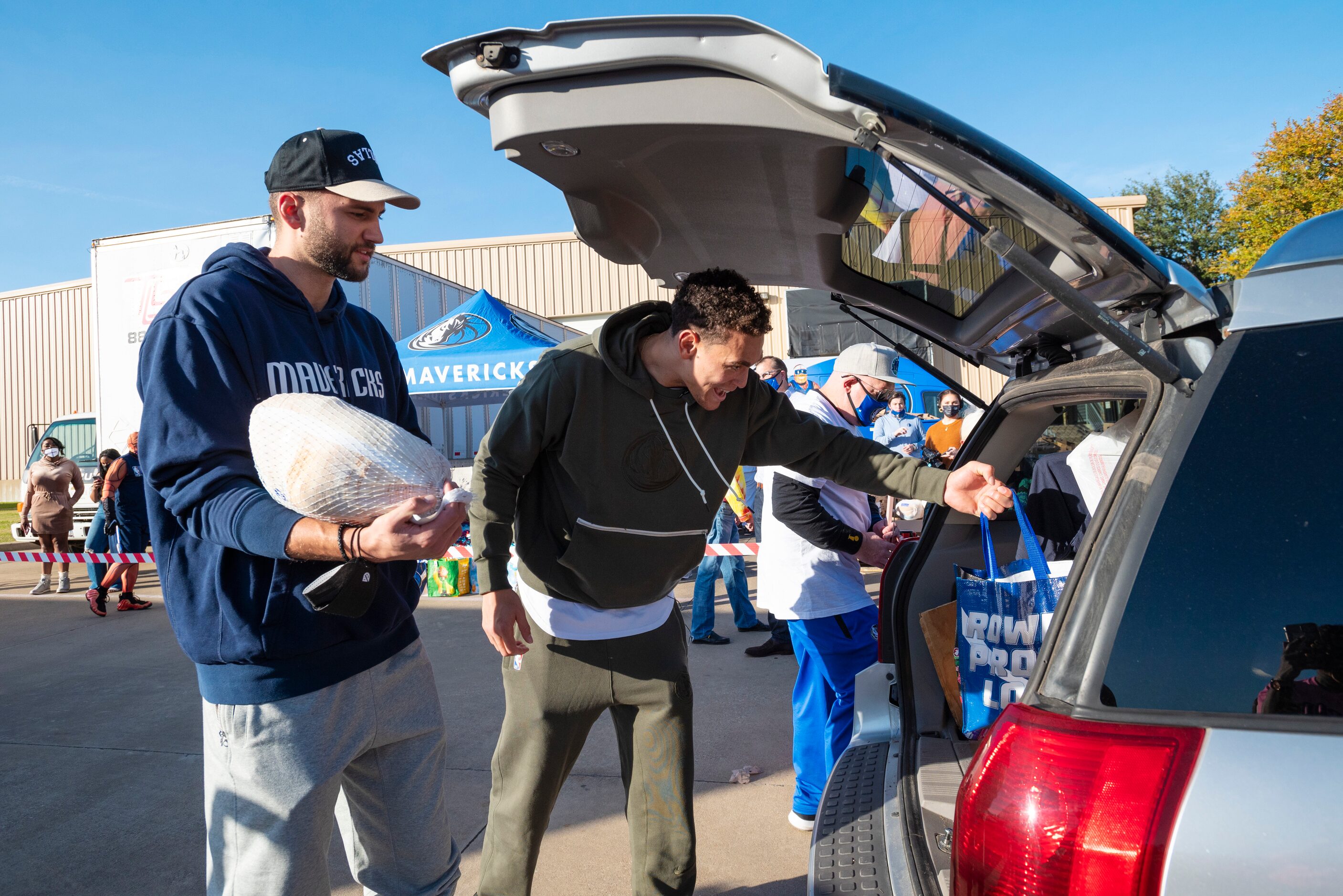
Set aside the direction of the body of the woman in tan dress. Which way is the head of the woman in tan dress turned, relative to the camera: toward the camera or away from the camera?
toward the camera

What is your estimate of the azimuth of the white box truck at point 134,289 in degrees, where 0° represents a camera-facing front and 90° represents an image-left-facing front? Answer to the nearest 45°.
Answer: approximately 45°

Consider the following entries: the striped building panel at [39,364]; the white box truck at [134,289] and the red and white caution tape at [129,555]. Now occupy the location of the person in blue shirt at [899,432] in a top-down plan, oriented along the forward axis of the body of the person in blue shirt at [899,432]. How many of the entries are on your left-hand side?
0

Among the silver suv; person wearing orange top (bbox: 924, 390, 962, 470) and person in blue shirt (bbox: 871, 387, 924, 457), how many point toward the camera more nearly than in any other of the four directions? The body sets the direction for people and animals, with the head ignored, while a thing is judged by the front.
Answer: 2

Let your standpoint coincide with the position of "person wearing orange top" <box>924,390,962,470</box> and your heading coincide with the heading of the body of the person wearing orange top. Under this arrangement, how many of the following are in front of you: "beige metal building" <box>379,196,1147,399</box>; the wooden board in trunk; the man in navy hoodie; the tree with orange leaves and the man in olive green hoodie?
3

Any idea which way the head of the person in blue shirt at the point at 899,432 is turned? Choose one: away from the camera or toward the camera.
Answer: toward the camera

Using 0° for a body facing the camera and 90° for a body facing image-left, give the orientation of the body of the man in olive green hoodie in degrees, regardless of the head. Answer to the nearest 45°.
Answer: approximately 315°

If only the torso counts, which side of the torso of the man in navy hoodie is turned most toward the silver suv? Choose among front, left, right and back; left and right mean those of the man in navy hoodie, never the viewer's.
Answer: front

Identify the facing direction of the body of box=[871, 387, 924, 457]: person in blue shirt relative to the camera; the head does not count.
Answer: toward the camera

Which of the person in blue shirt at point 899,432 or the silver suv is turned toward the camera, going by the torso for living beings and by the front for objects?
the person in blue shirt

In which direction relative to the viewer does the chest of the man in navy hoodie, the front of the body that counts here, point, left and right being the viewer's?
facing the viewer and to the right of the viewer

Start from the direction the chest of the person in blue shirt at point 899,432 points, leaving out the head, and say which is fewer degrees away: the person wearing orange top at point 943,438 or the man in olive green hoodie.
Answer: the man in olive green hoodie

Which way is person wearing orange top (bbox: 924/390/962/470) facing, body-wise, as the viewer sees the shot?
toward the camera

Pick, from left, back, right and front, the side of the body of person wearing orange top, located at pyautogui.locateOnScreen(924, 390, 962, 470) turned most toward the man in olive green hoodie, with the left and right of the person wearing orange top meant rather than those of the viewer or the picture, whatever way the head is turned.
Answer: front
